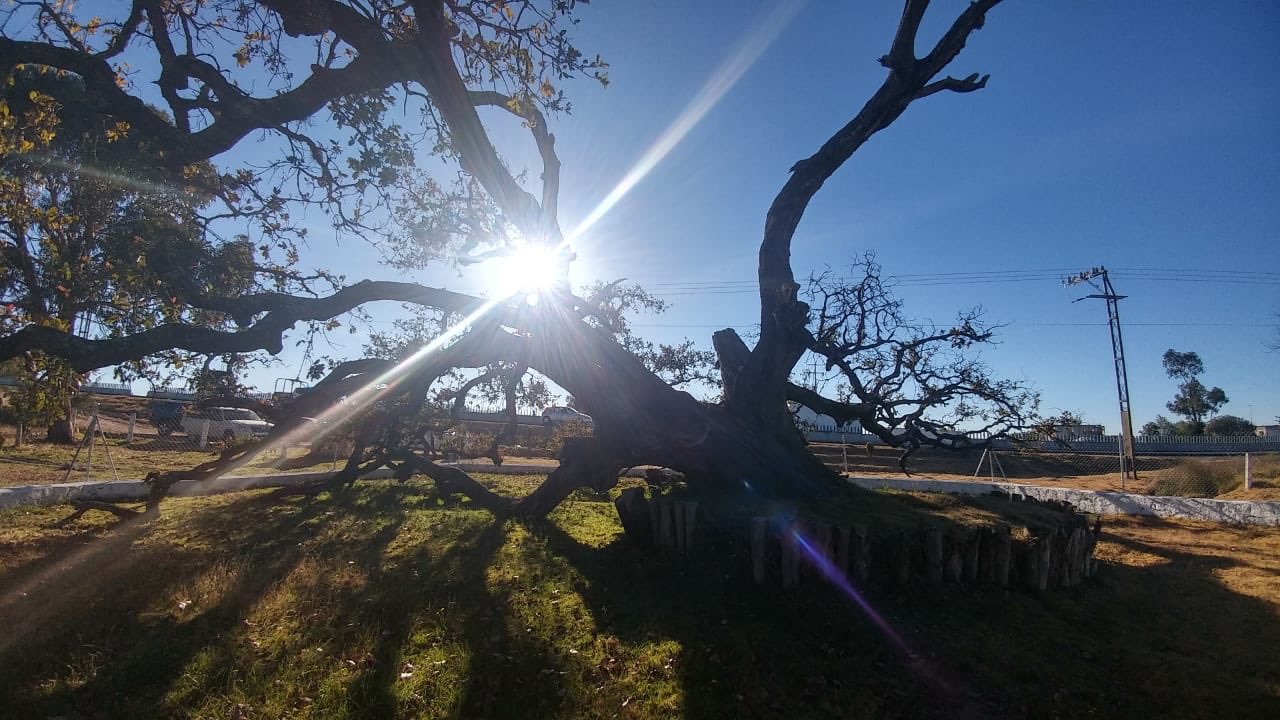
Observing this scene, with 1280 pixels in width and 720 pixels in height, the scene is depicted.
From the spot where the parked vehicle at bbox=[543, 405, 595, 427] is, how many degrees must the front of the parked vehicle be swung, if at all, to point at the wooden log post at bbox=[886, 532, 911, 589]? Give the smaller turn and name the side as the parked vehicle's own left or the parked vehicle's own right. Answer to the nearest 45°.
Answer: approximately 90° to the parked vehicle's own right

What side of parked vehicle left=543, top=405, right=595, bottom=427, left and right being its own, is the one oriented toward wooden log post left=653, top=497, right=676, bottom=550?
right

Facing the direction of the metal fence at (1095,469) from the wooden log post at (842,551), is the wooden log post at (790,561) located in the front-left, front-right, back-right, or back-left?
back-left

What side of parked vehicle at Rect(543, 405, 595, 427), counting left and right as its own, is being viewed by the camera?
right

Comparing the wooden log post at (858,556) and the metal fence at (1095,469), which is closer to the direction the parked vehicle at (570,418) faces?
the metal fence

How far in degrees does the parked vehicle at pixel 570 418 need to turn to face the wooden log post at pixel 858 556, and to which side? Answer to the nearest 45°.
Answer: approximately 90° to its right

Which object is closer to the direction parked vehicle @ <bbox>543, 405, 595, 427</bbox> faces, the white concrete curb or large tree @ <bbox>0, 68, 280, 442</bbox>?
the white concrete curb

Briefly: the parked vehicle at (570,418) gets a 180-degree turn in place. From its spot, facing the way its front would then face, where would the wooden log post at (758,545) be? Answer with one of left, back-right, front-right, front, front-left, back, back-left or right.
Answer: left
